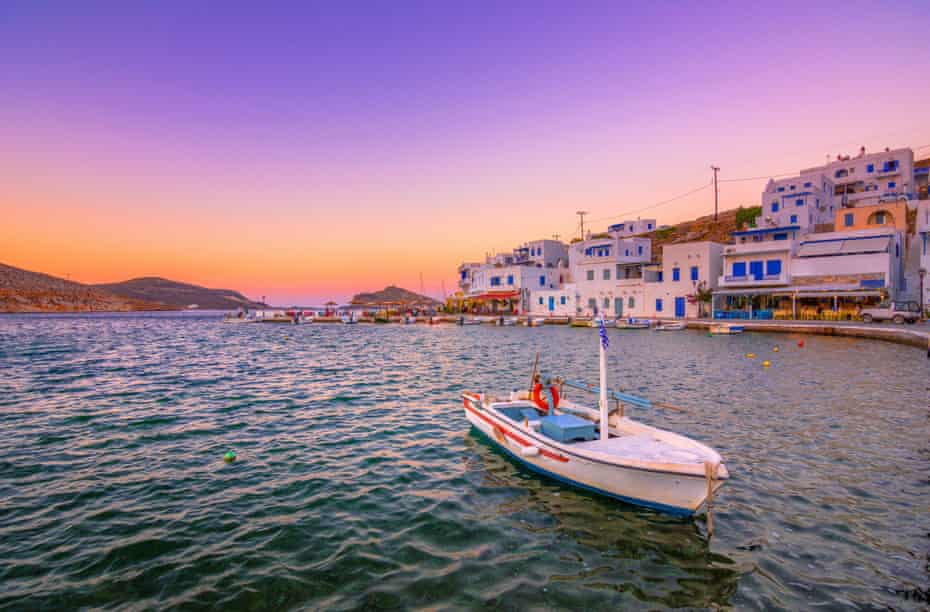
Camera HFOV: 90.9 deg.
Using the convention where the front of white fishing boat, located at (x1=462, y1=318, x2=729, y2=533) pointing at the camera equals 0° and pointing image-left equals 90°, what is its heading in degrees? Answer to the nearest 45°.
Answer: approximately 315°

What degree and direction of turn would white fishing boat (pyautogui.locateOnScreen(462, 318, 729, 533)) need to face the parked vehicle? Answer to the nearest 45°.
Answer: approximately 90° to its left

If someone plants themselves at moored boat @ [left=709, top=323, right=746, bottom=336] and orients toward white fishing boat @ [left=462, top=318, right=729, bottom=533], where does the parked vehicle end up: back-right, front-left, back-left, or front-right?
back-left

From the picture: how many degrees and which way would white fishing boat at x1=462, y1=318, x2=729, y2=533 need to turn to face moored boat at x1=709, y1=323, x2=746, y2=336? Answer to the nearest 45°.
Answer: approximately 135° to its left
